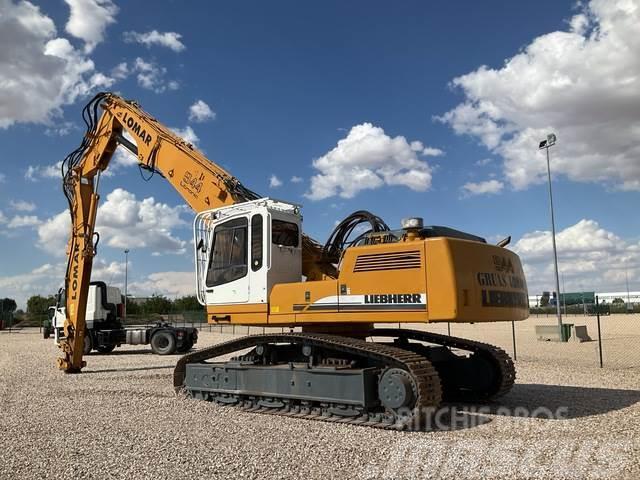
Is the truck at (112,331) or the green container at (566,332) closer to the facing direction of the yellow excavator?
the truck

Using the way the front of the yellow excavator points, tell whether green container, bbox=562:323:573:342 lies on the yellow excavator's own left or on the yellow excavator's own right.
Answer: on the yellow excavator's own right

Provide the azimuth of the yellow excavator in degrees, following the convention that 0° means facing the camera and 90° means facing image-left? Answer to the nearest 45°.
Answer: approximately 135°

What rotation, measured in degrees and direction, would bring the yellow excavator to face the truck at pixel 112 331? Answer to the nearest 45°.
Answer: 0° — it already faces it
